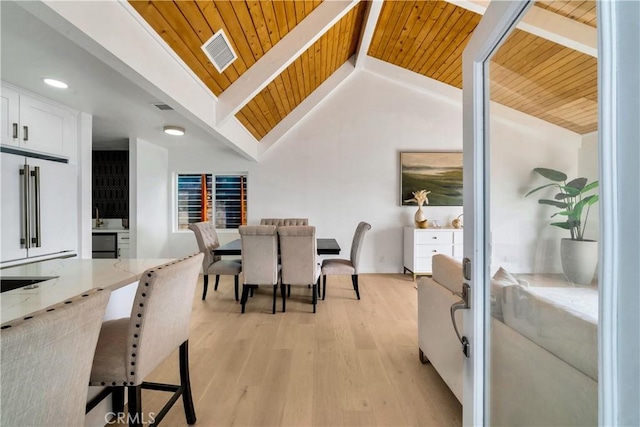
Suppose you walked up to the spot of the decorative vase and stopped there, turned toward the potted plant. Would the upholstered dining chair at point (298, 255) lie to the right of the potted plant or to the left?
right

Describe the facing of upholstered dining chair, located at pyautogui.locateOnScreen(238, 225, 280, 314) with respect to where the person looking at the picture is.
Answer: facing away from the viewer

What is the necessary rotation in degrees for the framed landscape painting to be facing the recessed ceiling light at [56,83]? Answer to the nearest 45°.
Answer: approximately 45° to its right

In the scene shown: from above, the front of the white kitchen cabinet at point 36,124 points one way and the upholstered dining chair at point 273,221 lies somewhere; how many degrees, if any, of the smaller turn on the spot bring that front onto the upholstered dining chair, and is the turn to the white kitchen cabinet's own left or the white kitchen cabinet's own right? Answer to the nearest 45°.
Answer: approximately 45° to the white kitchen cabinet's own left

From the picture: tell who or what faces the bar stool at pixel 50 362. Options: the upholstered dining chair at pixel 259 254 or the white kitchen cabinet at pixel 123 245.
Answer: the white kitchen cabinet

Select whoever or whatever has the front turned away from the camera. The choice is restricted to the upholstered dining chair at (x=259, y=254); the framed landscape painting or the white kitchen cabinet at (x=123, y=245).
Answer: the upholstered dining chair

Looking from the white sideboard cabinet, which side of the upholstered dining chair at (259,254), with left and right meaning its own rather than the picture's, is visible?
right

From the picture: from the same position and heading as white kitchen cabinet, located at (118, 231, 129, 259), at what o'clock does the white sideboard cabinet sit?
The white sideboard cabinet is roughly at 10 o'clock from the white kitchen cabinet.

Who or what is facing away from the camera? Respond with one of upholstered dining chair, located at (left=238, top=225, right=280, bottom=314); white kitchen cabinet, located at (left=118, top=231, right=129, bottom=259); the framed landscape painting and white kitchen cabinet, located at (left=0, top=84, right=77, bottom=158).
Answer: the upholstered dining chair
